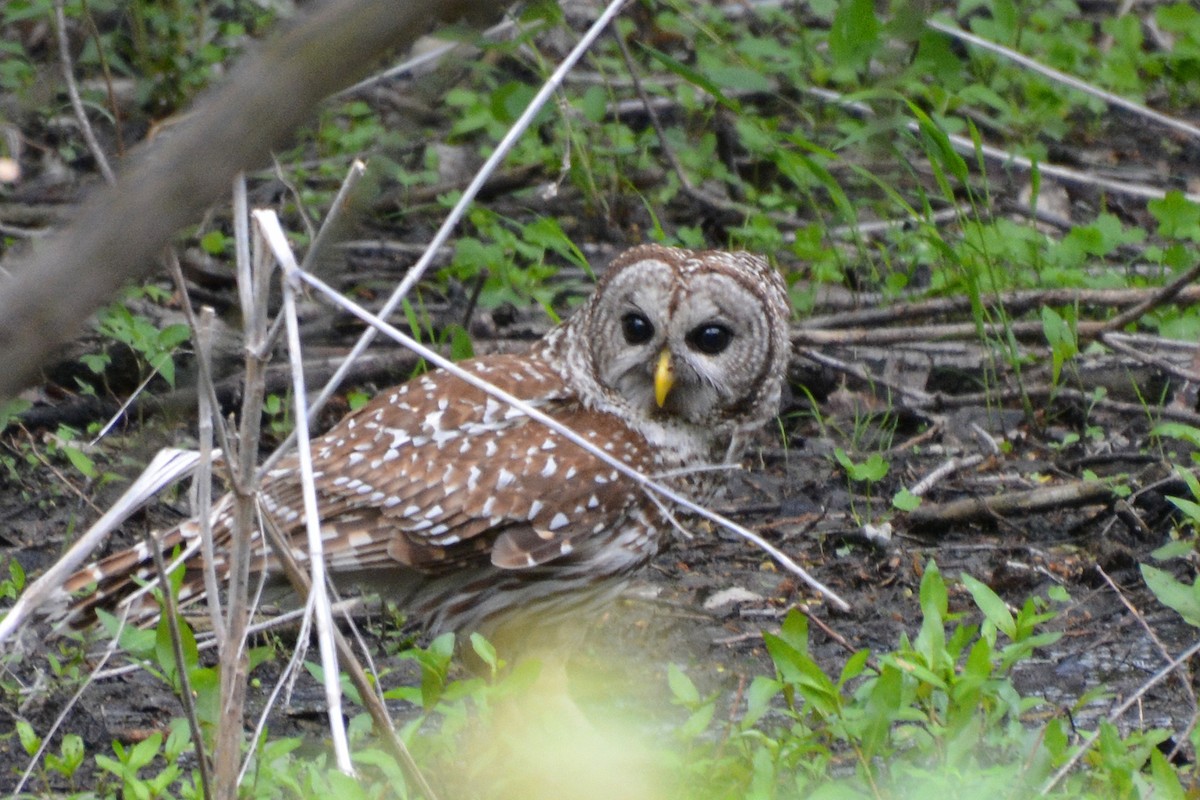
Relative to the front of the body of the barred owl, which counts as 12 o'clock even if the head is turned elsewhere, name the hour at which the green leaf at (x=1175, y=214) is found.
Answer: The green leaf is roughly at 11 o'clock from the barred owl.

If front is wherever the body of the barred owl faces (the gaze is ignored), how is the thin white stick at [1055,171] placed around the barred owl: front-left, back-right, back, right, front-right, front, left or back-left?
front-left

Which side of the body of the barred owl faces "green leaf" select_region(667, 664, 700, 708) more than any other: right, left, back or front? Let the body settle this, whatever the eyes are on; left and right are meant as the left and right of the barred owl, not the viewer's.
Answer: right

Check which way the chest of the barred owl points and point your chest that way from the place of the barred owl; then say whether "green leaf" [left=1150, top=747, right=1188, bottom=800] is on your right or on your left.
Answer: on your right

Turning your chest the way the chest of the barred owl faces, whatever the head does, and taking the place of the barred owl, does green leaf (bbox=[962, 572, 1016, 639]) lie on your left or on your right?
on your right

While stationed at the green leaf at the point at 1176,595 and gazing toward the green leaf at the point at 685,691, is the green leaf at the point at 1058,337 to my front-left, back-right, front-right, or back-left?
back-right

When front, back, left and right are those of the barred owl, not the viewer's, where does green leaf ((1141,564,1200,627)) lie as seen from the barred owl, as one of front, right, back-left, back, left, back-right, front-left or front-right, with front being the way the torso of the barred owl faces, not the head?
front-right

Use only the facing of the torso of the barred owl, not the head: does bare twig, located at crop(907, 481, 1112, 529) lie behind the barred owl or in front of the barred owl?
in front

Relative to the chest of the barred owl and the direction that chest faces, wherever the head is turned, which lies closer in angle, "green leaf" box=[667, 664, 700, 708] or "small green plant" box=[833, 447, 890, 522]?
the small green plant

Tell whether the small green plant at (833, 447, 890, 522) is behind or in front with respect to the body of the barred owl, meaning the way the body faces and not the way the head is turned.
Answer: in front

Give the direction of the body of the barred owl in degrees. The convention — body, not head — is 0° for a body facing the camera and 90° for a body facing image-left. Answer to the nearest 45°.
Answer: approximately 270°
